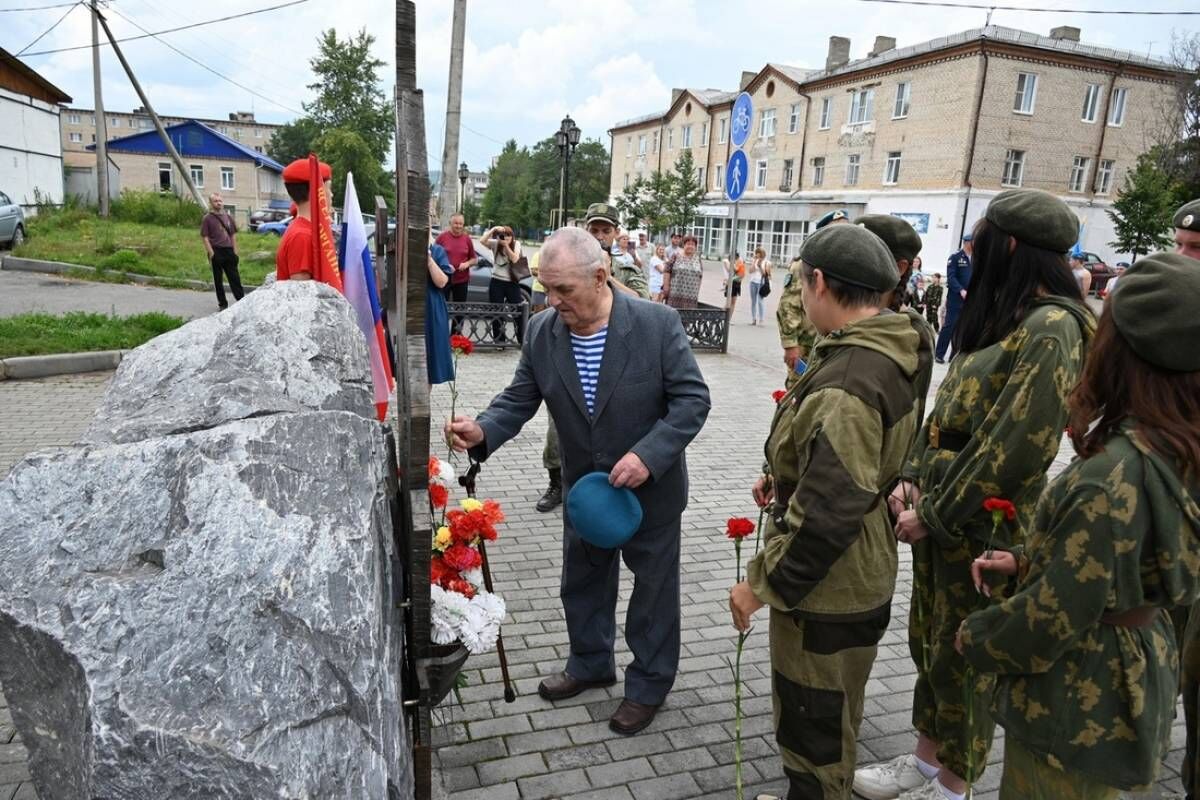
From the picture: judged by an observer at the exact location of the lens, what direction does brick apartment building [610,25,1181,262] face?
facing the viewer and to the left of the viewer

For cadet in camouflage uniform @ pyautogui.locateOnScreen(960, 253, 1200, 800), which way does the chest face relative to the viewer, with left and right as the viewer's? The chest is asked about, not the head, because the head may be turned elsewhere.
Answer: facing away from the viewer and to the left of the viewer

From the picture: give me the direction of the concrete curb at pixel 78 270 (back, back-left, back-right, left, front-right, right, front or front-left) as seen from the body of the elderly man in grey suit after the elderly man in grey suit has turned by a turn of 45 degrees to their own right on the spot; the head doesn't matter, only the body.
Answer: front-right

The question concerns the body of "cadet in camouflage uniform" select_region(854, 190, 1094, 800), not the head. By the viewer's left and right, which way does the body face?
facing to the left of the viewer

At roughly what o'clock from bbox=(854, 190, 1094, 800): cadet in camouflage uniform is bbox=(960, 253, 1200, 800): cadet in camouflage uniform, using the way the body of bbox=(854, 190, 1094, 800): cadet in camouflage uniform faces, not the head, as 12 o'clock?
bbox=(960, 253, 1200, 800): cadet in camouflage uniform is roughly at 8 o'clock from bbox=(854, 190, 1094, 800): cadet in camouflage uniform.

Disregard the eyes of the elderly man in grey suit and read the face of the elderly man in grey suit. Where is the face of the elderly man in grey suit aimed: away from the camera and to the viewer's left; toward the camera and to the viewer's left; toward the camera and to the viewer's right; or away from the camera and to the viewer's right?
toward the camera and to the viewer's left

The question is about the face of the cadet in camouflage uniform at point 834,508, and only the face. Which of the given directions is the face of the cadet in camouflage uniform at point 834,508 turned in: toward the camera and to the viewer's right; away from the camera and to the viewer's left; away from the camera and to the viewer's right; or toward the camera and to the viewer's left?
away from the camera and to the viewer's left

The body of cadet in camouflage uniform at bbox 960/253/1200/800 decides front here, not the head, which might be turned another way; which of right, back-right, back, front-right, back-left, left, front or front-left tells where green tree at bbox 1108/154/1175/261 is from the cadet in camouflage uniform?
front-right

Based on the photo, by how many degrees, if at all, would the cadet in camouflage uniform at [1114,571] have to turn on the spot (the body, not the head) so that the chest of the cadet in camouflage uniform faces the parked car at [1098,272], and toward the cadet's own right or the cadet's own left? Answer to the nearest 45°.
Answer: approximately 45° to the cadet's own right

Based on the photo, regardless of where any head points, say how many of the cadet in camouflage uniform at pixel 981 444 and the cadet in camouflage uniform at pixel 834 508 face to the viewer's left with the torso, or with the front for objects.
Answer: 2

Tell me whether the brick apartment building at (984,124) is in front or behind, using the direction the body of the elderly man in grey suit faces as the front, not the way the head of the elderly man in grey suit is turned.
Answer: behind

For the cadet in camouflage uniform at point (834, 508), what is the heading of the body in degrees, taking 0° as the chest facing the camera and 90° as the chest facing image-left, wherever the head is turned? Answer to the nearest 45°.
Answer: approximately 90°

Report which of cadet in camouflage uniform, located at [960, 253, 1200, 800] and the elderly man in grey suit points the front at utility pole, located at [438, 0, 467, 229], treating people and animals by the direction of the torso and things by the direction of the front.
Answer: the cadet in camouflage uniform

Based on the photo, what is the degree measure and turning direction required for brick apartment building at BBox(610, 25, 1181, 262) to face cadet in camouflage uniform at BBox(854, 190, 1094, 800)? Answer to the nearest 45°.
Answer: approximately 45° to its left

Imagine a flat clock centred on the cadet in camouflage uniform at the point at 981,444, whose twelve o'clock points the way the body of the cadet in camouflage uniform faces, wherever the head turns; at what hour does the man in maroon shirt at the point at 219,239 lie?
The man in maroon shirt is roughly at 1 o'clock from the cadet in camouflage uniform.

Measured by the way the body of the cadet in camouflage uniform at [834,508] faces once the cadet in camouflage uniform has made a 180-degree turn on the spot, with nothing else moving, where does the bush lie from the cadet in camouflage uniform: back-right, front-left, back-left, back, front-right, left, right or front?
back-left

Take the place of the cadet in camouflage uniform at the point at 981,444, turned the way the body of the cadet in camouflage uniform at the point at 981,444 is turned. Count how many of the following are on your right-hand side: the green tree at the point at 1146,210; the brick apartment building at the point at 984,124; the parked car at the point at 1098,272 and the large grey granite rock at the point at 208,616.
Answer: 3

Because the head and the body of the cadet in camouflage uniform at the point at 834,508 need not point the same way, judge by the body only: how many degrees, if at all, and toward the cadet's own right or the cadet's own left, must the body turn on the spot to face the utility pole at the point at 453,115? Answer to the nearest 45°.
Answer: approximately 45° to the cadet's own right
